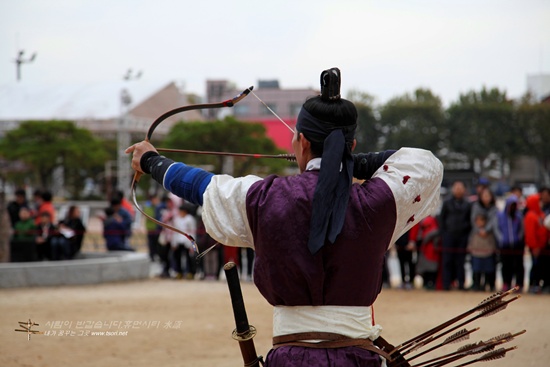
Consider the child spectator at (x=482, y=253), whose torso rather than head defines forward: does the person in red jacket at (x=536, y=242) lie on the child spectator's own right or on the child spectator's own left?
on the child spectator's own left

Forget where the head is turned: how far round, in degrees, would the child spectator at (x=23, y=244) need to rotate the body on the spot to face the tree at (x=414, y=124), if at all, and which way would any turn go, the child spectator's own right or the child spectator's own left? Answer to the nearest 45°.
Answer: approximately 135° to the child spectator's own left

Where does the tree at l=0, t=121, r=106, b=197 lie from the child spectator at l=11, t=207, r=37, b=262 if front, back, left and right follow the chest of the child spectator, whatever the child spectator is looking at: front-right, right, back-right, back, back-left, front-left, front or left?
back

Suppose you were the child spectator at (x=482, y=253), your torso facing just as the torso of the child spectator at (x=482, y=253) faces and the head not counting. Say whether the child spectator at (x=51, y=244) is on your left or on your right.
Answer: on your right

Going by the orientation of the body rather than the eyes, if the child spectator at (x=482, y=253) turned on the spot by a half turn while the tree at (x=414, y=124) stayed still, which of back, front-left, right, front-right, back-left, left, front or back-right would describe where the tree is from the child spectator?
front

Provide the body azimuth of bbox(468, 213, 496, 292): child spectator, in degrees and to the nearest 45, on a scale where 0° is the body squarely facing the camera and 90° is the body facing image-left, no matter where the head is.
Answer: approximately 0°

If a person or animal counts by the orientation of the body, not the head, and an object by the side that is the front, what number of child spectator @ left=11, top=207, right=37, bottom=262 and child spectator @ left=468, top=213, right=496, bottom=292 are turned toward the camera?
2

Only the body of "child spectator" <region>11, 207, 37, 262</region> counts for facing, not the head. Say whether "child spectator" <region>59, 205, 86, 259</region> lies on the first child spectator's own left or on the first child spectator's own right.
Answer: on the first child spectator's own left

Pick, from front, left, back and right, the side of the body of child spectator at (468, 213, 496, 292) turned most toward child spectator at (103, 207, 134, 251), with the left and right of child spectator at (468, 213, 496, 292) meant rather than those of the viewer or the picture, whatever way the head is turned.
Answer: right

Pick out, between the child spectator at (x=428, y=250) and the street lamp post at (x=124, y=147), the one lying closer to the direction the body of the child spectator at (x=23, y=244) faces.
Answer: the child spectator

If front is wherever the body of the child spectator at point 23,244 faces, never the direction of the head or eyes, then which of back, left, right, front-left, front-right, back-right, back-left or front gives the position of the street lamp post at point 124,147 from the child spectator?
back

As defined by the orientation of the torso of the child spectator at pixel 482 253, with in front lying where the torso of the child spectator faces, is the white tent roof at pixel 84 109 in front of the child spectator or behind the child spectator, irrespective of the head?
behind
